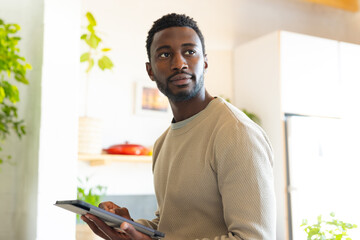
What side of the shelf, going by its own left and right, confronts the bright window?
left

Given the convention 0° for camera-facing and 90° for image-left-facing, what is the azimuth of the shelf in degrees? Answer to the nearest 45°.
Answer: approximately 0°

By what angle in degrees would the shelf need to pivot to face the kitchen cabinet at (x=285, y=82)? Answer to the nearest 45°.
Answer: approximately 90° to its left

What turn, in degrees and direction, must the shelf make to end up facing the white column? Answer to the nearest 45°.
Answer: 0° — it already faces it

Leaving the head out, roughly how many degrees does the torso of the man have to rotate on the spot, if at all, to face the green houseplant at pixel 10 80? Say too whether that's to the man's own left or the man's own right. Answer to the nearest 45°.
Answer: approximately 90° to the man's own right

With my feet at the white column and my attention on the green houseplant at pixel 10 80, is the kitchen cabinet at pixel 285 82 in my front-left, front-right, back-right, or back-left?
back-right

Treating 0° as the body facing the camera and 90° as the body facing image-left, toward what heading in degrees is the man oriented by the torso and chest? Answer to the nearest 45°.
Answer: approximately 45°

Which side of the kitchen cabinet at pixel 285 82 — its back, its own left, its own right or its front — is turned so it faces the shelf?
right

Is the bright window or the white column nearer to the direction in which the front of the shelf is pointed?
the white column

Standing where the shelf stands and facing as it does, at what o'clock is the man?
The man is roughly at 12 o'clock from the shelf.
